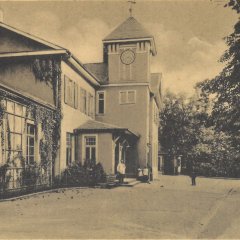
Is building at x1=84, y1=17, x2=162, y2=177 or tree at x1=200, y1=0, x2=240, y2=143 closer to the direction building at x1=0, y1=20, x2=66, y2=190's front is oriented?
the tree

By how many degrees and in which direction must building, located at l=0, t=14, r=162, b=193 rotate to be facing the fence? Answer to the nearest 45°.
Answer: approximately 45° to its right

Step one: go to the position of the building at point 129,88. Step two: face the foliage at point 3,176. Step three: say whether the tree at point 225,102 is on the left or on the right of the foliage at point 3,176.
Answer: left
